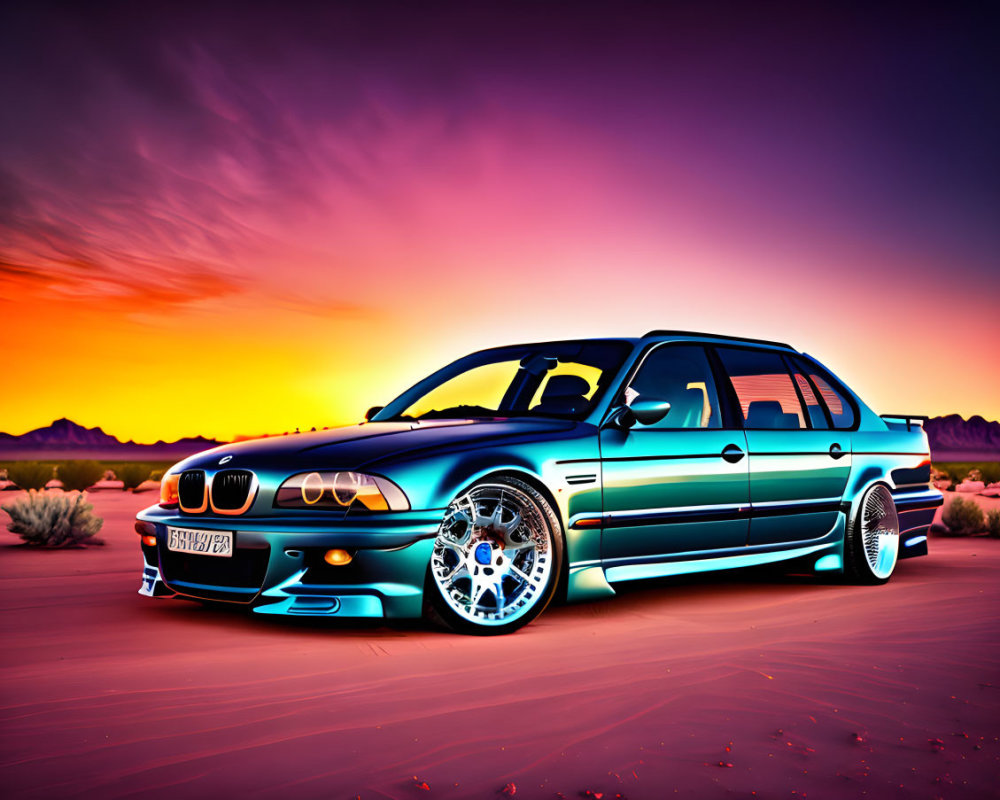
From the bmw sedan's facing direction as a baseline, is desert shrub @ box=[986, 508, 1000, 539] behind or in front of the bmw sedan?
behind

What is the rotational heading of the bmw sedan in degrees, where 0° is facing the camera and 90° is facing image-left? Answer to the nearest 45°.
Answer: approximately 45°

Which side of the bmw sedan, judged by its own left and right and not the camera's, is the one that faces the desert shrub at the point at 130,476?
right

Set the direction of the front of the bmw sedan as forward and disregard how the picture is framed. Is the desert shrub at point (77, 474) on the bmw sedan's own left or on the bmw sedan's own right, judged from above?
on the bmw sedan's own right

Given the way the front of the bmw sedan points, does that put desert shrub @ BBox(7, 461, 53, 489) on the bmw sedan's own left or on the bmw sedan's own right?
on the bmw sedan's own right

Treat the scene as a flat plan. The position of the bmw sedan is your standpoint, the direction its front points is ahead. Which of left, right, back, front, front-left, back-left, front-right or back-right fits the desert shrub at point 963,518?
back

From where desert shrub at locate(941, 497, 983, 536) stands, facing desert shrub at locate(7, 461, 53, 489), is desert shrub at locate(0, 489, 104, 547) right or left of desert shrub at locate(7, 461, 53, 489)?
left
